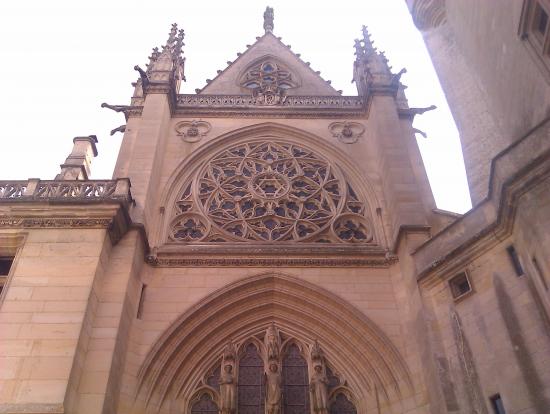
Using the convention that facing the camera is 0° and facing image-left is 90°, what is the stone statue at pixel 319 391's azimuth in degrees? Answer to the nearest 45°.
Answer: approximately 0°

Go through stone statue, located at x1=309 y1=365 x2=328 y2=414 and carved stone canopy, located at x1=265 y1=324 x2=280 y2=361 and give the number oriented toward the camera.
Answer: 2

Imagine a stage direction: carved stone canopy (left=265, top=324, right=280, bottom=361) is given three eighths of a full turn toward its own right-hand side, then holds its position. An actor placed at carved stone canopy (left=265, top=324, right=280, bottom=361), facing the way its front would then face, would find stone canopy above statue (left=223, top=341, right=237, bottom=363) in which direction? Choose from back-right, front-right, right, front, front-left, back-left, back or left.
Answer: front-left

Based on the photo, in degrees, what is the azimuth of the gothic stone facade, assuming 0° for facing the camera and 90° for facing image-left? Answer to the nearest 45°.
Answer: approximately 0°

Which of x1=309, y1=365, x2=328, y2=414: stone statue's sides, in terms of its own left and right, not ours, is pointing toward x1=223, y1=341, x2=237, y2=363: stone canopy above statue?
right
